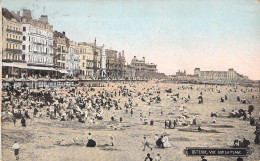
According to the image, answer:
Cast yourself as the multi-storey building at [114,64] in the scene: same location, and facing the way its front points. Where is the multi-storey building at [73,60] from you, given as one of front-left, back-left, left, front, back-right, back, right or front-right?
back-right

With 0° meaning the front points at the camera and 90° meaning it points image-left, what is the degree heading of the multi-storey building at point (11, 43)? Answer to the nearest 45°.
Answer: approximately 315°

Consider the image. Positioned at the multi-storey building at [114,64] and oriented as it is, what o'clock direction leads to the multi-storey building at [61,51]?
the multi-storey building at [61,51] is roughly at 4 o'clock from the multi-storey building at [114,64].

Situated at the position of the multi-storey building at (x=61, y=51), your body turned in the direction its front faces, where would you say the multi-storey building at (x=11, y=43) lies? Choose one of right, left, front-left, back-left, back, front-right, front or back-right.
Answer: back-right

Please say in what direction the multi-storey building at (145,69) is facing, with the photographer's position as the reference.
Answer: facing the viewer and to the right of the viewer

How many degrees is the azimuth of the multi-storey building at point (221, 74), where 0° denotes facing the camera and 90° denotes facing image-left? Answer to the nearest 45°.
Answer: approximately 0°
